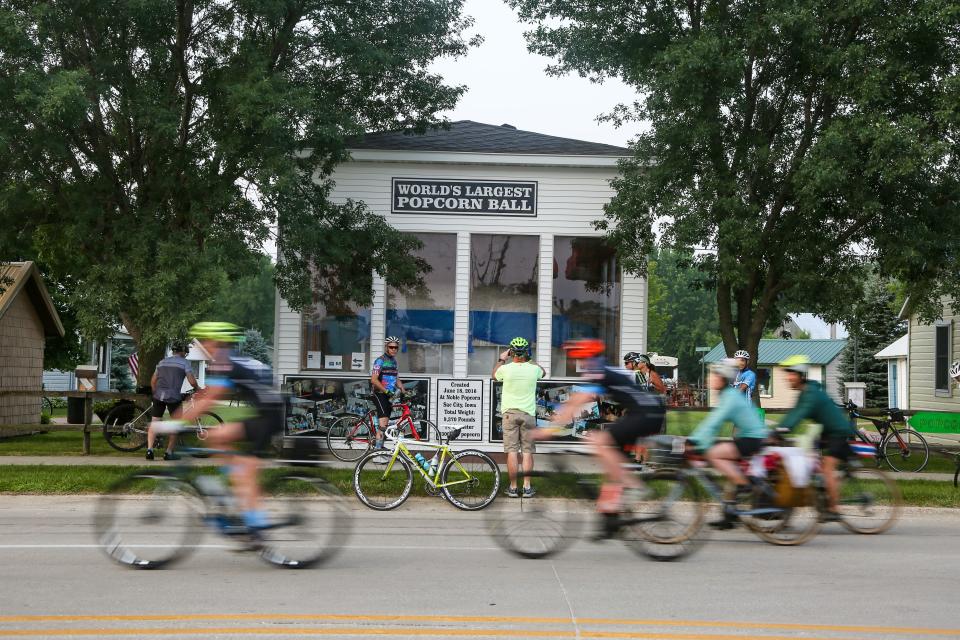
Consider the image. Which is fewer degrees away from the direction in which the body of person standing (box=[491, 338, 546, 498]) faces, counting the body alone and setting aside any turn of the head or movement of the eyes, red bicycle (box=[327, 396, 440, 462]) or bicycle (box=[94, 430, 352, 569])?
the red bicycle

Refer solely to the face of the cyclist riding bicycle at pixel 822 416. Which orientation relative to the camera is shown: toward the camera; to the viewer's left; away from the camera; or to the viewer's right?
to the viewer's left

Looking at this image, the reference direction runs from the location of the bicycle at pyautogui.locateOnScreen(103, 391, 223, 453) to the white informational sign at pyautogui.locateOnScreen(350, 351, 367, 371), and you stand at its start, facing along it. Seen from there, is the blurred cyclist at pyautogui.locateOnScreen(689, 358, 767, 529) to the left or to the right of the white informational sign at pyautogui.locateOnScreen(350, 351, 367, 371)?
right

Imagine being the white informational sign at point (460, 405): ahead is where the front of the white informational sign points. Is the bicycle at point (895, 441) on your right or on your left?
on your left

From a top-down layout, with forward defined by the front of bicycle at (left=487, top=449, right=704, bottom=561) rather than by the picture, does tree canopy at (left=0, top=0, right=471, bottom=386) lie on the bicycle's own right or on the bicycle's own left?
on the bicycle's own right

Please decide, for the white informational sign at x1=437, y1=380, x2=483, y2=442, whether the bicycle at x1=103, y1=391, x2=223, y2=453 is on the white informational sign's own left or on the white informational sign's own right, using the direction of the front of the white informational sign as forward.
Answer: on the white informational sign's own right

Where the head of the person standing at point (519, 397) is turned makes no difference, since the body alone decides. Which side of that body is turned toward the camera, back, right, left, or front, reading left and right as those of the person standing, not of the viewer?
back

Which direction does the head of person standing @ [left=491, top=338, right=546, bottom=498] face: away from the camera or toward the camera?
away from the camera

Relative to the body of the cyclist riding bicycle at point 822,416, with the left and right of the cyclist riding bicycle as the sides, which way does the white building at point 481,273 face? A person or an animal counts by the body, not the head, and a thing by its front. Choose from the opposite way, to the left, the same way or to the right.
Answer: to the left

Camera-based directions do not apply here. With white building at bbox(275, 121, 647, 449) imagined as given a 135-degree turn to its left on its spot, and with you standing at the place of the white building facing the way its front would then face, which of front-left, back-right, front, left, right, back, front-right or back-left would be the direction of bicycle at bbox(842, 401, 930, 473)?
front-right

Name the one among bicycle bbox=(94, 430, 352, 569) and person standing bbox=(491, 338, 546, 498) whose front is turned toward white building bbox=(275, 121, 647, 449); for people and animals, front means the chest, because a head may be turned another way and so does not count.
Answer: the person standing

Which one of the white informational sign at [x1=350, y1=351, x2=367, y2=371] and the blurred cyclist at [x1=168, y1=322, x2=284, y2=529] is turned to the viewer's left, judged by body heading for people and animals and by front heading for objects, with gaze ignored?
the blurred cyclist

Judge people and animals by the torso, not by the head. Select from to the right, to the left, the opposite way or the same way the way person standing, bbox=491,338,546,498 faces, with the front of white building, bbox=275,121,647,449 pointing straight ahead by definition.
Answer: the opposite way
